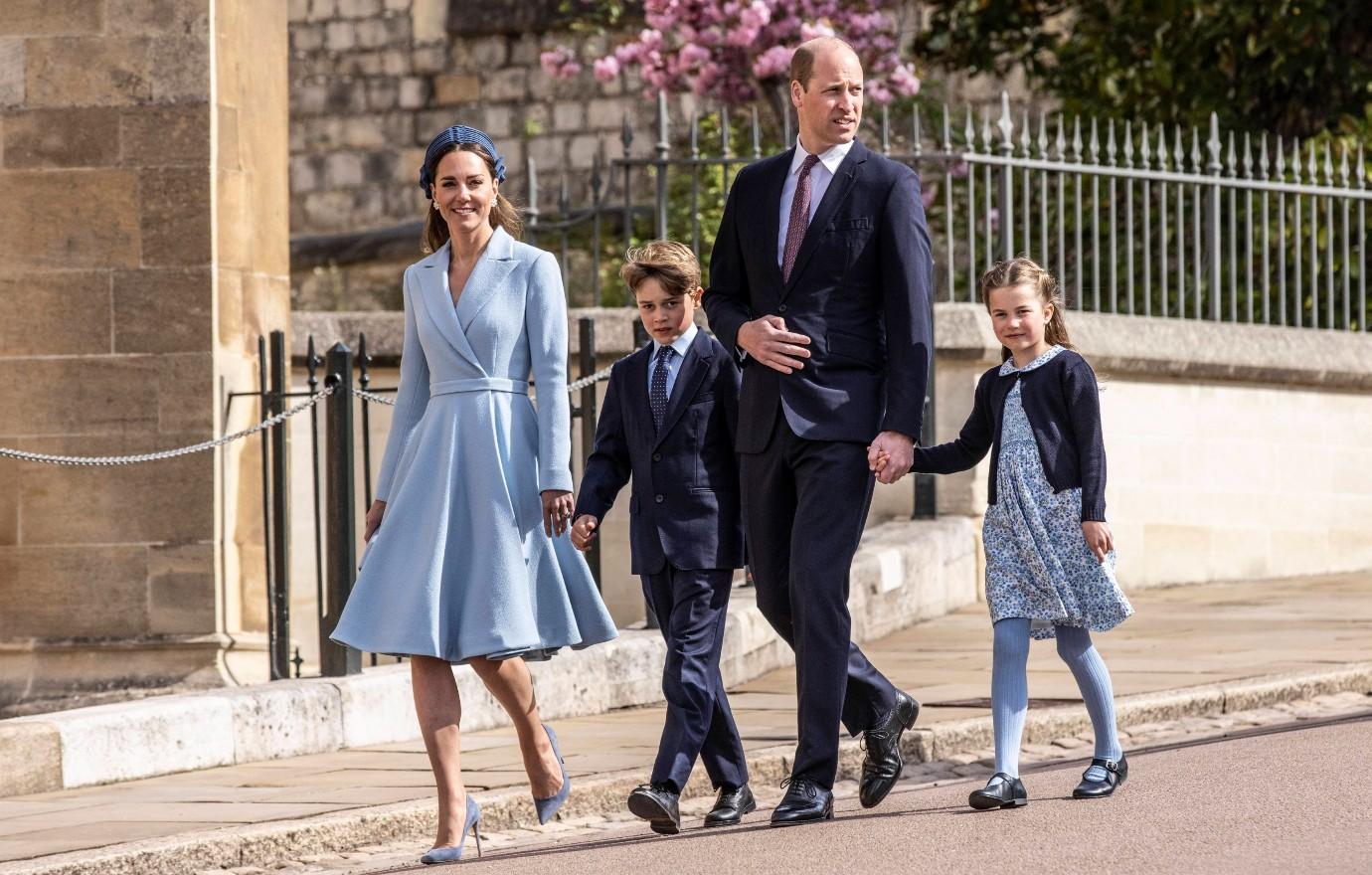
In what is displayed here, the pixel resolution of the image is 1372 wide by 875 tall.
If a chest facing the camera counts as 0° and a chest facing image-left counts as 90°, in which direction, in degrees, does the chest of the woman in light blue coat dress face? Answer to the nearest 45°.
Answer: approximately 45°

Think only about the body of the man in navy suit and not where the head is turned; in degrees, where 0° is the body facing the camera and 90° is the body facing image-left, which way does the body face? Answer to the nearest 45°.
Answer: approximately 45°

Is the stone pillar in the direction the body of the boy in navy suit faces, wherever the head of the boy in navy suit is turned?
no

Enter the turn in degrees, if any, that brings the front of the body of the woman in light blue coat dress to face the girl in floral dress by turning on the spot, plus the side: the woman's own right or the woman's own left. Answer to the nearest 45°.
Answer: approximately 135° to the woman's own left

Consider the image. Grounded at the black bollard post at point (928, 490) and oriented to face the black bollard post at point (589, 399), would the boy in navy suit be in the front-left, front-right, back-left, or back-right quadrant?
front-left

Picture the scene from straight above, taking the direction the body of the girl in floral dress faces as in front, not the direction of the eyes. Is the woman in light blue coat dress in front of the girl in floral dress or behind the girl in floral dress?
in front

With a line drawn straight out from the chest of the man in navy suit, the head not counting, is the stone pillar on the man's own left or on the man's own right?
on the man's own right

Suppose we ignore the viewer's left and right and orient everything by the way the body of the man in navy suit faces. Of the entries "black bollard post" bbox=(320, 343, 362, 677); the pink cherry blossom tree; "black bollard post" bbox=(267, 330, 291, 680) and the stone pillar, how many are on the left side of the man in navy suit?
0

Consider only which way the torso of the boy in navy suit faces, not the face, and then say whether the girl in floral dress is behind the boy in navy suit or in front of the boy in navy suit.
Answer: behind

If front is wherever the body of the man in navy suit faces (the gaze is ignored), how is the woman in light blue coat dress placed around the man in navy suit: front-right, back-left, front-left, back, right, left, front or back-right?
front-right

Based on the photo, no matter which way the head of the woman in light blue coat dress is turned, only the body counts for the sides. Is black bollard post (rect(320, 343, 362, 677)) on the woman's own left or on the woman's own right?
on the woman's own right

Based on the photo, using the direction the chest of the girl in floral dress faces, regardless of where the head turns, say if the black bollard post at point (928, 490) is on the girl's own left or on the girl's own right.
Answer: on the girl's own right

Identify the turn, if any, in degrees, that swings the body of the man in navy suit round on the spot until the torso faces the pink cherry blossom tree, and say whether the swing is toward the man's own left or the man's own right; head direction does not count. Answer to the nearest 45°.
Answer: approximately 135° to the man's own right

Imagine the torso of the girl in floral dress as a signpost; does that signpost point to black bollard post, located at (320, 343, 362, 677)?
no

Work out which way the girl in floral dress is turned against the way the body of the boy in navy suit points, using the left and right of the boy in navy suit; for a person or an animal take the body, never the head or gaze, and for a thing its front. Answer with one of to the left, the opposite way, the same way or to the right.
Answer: the same way

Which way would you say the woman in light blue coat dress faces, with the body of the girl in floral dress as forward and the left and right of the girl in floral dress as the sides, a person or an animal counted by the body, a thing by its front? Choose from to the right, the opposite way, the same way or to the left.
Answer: the same way

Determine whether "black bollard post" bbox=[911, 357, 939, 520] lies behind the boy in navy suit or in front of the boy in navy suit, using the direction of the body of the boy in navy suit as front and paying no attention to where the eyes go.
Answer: behind

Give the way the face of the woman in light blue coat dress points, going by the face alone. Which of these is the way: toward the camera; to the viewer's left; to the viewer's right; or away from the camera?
toward the camera

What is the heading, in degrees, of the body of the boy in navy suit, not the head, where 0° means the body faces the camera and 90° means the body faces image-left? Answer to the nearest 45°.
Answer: approximately 45°
